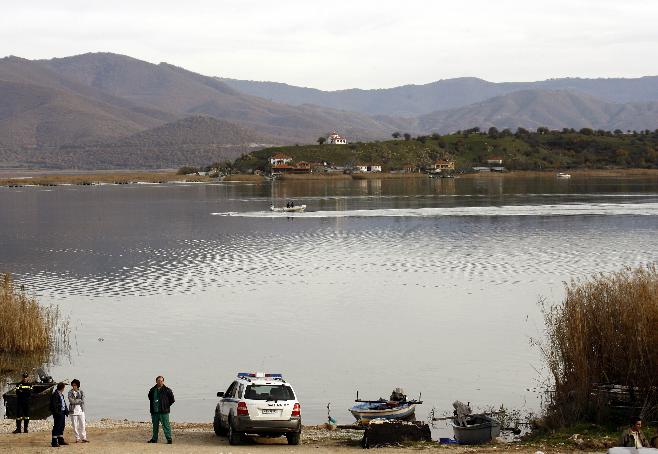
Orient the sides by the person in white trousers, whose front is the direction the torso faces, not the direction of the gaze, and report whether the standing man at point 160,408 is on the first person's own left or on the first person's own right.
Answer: on the first person's own left

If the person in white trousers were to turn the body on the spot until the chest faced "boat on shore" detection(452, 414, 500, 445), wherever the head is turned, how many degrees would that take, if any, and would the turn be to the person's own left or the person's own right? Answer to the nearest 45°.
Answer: approximately 90° to the person's own left

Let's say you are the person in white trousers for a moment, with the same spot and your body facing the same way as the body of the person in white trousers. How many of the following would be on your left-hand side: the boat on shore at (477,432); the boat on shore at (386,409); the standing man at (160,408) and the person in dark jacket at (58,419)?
3

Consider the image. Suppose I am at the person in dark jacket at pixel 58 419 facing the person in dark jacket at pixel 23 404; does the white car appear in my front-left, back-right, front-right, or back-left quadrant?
back-right

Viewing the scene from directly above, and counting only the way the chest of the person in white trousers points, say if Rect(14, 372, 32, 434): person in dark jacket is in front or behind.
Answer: behind

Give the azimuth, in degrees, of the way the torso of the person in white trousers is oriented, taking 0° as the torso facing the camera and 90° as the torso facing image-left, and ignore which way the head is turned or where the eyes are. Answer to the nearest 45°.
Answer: approximately 0°

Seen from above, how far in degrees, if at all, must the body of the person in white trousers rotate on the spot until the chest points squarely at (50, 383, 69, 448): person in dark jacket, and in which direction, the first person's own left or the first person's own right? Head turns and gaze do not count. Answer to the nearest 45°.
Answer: approximately 45° to the first person's own right

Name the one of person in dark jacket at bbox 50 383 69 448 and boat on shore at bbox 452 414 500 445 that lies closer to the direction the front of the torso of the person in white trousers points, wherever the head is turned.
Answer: the person in dark jacket

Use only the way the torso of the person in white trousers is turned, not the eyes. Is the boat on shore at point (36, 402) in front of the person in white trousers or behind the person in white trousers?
behind

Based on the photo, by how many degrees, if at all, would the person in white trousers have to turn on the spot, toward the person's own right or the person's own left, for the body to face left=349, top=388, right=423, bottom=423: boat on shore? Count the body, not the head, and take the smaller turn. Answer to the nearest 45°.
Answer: approximately 90° to the person's own left

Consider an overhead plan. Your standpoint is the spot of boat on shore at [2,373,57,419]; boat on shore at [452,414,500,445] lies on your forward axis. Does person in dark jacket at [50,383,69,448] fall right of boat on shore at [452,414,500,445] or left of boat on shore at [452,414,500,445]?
right
